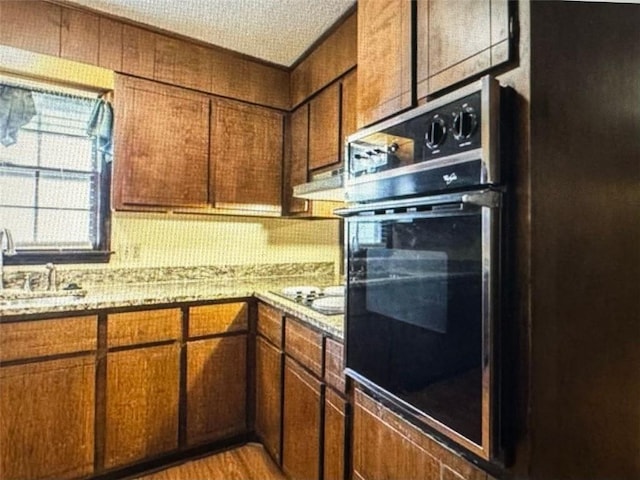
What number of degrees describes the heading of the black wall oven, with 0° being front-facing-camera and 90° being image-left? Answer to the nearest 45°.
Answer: approximately 45°

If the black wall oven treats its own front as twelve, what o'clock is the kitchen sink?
The kitchen sink is roughly at 2 o'clock from the black wall oven.

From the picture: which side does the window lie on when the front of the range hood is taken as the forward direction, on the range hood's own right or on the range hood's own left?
on the range hood's own right

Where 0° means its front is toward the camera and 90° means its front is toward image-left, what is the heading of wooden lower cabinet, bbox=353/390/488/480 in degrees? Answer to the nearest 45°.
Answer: approximately 45°

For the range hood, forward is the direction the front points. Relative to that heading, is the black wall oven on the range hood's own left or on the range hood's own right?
on the range hood's own left

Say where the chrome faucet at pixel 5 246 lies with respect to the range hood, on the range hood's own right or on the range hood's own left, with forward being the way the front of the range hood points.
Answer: on the range hood's own right

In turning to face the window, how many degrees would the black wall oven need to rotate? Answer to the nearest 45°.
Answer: approximately 45° to its right

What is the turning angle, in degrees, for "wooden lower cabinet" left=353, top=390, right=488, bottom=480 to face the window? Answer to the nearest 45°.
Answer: approximately 45° to its right
